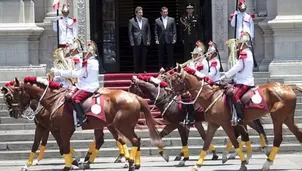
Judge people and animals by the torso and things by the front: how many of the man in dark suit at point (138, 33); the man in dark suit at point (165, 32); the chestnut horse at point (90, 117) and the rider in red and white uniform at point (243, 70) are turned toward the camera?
2

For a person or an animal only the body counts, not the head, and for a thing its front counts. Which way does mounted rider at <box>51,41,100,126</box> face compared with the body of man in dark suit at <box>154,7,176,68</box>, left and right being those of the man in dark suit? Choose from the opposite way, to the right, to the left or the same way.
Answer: to the right

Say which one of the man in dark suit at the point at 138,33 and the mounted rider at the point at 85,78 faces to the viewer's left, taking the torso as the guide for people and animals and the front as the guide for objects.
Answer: the mounted rider

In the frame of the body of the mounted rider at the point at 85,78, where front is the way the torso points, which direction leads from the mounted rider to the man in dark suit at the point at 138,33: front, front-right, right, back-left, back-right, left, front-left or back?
right

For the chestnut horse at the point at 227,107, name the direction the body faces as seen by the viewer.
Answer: to the viewer's left

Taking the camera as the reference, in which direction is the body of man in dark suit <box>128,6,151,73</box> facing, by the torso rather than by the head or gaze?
toward the camera

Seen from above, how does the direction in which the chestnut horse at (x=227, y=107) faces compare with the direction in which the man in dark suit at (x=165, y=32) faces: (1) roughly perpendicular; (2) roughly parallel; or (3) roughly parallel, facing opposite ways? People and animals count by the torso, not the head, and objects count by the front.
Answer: roughly perpendicular

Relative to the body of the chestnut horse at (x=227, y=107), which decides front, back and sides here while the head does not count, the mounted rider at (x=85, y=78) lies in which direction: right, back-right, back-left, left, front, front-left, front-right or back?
front

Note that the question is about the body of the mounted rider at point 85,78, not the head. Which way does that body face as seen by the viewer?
to the viewer's left

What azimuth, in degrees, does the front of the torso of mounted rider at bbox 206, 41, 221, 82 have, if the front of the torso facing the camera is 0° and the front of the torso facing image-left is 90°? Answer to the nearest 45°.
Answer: approximately 90°

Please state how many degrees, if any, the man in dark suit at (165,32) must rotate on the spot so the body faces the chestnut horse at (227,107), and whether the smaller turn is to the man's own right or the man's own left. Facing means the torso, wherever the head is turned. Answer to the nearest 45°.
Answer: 0° — they already face it

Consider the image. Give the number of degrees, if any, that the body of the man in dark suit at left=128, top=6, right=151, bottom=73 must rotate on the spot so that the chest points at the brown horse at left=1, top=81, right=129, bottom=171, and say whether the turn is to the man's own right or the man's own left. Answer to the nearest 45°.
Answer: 0° — they already face it

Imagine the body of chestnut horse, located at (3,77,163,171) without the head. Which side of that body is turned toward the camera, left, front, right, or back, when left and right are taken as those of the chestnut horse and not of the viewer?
left
